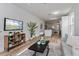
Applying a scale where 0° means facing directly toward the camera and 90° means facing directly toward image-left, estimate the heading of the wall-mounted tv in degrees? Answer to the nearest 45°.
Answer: approximately 315°

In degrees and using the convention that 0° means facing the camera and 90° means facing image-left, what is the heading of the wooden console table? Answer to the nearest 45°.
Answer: approximately 315°
